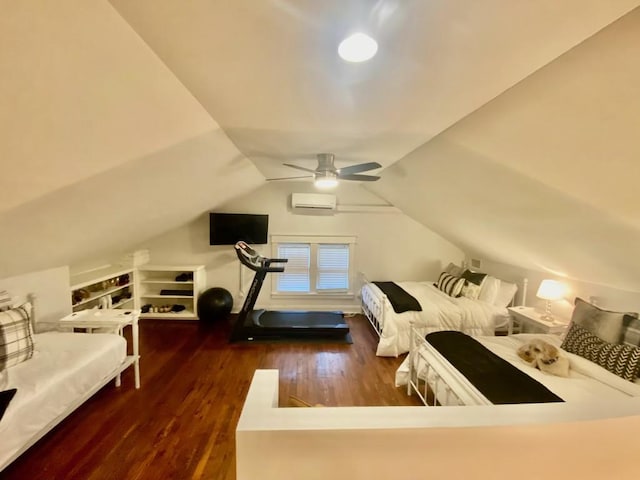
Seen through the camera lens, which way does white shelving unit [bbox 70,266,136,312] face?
facing the viewer and to the right of the viewer

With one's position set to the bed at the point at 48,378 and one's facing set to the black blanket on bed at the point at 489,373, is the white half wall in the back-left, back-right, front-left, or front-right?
front-right

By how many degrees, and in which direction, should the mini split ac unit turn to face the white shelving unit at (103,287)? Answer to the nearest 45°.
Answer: approximately 90° to its right

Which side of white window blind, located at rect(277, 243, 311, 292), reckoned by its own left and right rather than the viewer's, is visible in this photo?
front

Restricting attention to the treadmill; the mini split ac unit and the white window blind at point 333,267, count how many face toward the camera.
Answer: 2

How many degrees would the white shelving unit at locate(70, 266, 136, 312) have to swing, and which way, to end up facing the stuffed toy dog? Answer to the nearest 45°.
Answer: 0° — it already faces it

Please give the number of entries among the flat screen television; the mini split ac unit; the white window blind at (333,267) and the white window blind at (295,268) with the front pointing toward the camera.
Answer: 4

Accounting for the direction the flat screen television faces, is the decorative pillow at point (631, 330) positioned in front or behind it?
in front

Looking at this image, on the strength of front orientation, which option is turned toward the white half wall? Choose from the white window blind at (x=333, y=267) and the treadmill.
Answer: the white window blind

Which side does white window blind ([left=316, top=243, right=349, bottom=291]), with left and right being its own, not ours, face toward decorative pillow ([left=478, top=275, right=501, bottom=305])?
left

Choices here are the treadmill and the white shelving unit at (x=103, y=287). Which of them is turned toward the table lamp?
the white shelving unit

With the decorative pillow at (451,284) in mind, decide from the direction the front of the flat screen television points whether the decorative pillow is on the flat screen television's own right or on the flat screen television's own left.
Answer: on the flat screen television's own left

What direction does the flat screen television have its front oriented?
toward the camera

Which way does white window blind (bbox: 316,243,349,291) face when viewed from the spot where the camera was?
facing the viewer

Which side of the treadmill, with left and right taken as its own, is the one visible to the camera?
left

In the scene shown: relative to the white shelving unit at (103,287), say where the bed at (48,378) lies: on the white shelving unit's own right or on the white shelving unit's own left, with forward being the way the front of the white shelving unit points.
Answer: on the white shelving unit's own right

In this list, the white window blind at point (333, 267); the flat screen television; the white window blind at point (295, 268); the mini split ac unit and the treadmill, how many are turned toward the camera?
4

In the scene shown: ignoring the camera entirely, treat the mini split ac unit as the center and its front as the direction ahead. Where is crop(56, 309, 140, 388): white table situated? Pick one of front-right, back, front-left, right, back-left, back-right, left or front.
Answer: front-right

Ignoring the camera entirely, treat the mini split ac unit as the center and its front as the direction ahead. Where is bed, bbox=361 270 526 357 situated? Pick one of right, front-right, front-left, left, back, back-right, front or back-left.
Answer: front-left

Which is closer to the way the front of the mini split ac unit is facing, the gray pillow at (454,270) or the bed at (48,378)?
the bed

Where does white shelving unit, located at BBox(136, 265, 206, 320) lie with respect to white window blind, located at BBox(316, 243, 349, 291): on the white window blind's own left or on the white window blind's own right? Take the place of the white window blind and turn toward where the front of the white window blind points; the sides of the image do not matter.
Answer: on the white window blind's own right

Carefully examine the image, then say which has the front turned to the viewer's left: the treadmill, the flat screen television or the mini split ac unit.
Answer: the treadmill
